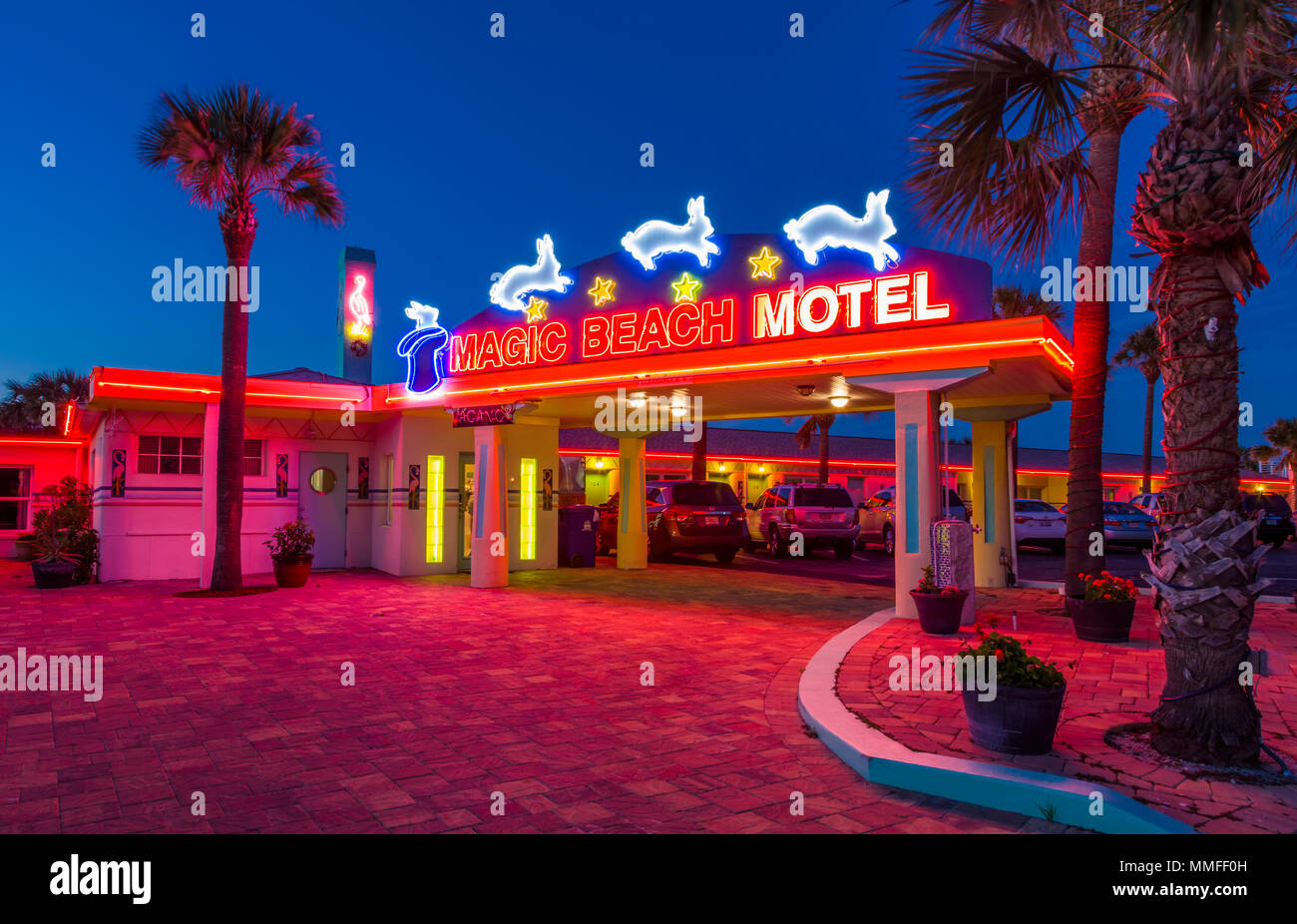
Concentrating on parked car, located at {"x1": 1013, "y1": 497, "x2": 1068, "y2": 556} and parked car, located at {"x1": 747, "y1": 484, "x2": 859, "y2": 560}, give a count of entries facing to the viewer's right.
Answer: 0

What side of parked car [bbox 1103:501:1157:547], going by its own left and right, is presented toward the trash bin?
left

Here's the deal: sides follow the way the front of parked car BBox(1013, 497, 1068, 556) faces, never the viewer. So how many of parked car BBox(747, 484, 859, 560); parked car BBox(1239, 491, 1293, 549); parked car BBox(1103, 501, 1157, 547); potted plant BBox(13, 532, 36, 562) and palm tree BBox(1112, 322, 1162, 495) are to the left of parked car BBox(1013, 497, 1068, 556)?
2

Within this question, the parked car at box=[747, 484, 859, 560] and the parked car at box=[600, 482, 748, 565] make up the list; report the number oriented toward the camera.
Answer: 0

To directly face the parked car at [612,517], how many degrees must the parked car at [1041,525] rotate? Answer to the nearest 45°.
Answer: approximately 90° to its left

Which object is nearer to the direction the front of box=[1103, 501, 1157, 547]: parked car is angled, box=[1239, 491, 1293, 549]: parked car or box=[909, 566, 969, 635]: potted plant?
the parked car

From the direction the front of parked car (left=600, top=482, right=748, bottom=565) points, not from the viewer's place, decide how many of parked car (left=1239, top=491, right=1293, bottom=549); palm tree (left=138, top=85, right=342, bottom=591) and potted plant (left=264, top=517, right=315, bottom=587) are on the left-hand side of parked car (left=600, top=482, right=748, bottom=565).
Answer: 2

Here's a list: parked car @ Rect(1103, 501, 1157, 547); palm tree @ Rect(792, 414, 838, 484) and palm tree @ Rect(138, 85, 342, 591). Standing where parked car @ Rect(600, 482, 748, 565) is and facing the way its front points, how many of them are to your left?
1

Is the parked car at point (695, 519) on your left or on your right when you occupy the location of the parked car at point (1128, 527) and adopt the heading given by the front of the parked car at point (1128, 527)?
on your left

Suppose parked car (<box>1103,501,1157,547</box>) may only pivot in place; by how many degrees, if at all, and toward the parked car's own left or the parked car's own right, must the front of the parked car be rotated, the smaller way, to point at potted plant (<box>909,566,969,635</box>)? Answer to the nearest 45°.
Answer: approximately 135° to the parked car's own left

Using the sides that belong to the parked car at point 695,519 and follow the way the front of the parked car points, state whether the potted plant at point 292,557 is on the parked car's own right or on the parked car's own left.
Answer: on the parked car's own left

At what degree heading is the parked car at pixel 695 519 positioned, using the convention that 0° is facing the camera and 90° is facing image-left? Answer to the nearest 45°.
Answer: approximately 135°

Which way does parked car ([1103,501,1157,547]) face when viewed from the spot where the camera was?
facing away from the viewer and to the left of the viewer

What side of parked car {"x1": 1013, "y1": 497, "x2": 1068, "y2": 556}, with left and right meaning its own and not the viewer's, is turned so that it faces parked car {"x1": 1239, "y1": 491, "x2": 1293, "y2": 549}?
right

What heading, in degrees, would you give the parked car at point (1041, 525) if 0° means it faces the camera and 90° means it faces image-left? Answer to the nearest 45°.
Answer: approximately 135°
